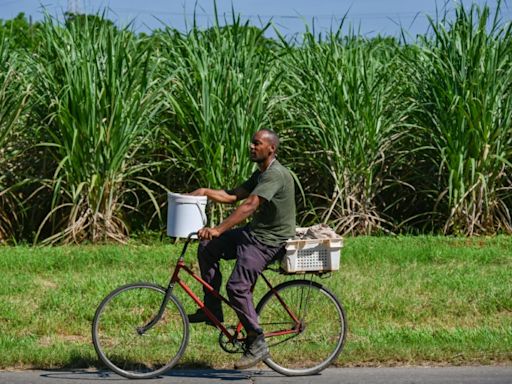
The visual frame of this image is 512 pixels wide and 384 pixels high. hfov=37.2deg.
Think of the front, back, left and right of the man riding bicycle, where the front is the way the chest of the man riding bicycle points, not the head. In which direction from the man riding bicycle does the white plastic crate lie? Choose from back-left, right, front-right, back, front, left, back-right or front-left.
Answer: back

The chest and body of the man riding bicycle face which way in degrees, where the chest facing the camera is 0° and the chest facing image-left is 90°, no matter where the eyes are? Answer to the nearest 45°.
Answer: approximately 90°

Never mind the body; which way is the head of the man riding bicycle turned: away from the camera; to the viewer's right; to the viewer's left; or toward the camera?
to the viewer's left

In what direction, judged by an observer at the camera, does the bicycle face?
facing to the left of the viewer
